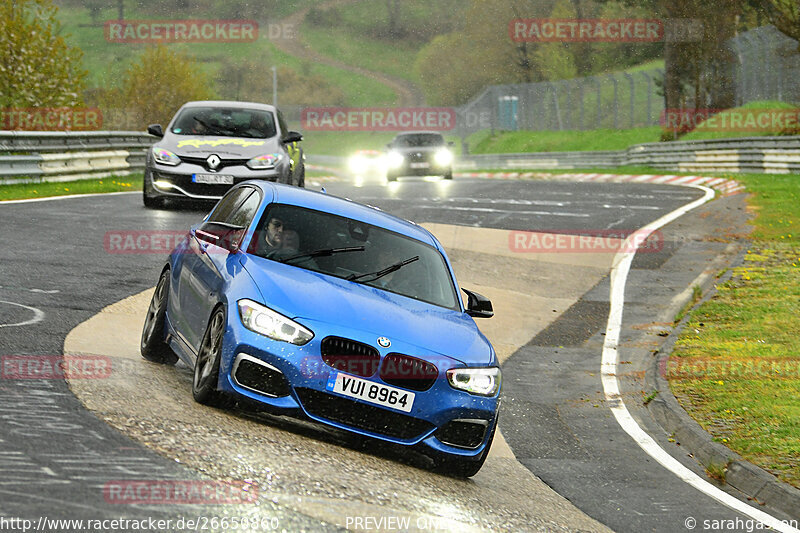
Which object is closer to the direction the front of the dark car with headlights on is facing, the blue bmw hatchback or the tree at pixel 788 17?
the blue bmw hatchback

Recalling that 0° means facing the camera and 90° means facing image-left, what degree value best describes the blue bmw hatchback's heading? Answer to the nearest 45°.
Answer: approximately 315°

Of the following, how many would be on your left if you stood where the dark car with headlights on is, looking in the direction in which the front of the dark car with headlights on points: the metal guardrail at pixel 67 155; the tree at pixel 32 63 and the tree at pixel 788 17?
1

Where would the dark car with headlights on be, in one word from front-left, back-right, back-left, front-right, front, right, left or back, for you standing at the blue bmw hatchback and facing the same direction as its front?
back-left

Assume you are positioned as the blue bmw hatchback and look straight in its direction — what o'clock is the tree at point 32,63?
The tree is roughly at 7 o'clock from the blue bmw hatchback.

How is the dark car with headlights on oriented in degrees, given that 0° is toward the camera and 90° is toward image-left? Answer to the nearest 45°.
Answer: approximately 0°

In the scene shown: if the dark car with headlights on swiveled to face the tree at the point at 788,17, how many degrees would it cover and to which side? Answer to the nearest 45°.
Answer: approximately 90° to its left

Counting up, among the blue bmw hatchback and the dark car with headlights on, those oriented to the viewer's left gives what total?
0

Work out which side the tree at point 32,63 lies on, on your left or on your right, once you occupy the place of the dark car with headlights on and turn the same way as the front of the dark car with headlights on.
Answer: on your right
